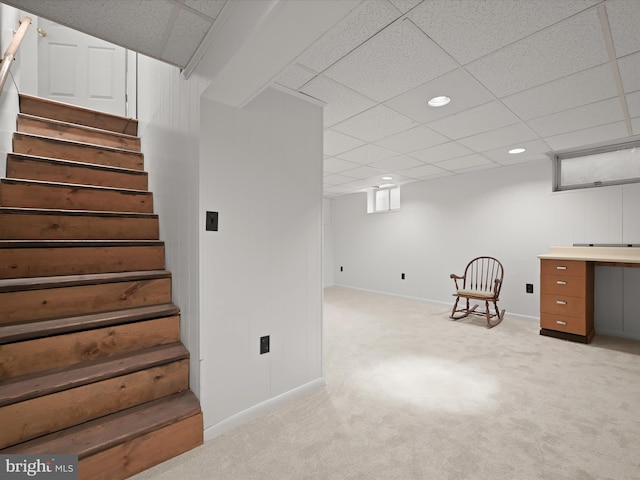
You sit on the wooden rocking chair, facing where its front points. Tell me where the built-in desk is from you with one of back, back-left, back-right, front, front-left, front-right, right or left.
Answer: left

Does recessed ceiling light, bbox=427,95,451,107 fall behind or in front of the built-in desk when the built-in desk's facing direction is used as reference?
in front

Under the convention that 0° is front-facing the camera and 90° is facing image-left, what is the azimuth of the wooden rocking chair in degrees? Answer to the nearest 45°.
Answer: approximately 45°

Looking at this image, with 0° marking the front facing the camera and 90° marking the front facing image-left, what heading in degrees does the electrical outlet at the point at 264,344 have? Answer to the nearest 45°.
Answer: approximately 315°

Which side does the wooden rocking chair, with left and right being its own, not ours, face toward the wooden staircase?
front

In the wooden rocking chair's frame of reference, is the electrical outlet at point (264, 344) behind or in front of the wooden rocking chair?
in front

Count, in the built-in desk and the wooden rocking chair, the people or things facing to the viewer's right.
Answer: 0

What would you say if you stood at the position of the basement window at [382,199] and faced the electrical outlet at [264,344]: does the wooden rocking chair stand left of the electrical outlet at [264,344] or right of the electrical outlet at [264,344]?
left
